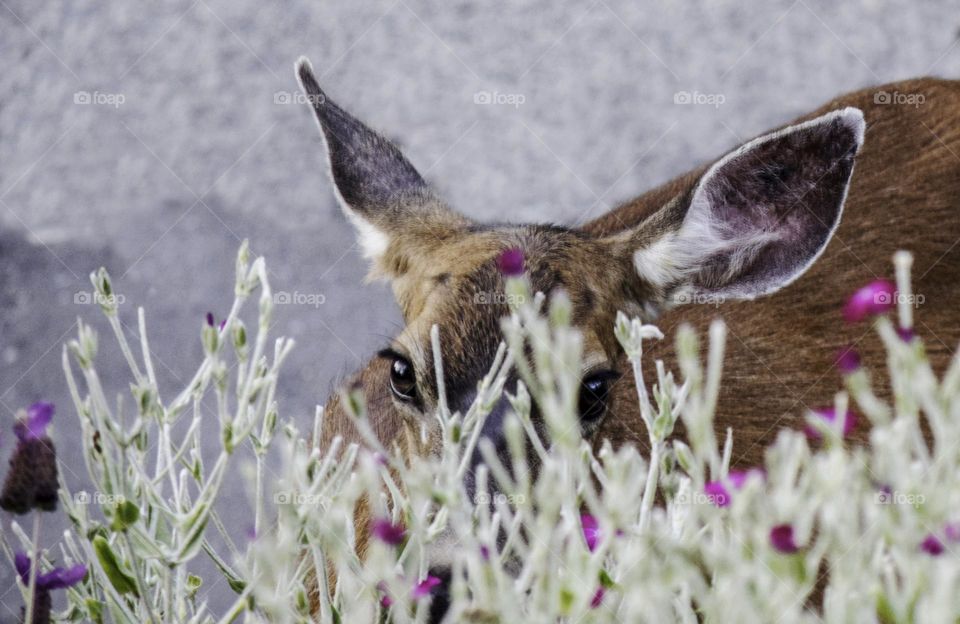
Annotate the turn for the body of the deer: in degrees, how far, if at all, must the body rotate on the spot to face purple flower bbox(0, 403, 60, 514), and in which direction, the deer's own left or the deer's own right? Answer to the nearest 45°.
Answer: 0° — it already faces it

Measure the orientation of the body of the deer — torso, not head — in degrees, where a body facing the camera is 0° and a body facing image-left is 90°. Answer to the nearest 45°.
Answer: approximately 45°

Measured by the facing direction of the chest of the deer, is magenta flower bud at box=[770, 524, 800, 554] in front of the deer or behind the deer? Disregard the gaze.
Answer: in front

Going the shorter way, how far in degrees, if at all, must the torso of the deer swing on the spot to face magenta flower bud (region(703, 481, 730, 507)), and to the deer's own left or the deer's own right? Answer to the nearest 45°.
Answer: approximately 45° to the deer's own left

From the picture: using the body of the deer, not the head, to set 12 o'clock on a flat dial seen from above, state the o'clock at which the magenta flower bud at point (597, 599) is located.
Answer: The magenta flower bud is roughly at 11 o'clock from the deer.

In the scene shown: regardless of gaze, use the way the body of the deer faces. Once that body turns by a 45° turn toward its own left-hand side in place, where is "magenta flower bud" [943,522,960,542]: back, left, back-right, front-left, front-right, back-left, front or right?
front

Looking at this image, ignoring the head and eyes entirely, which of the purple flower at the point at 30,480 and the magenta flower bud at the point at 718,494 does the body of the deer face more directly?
the purple flower
